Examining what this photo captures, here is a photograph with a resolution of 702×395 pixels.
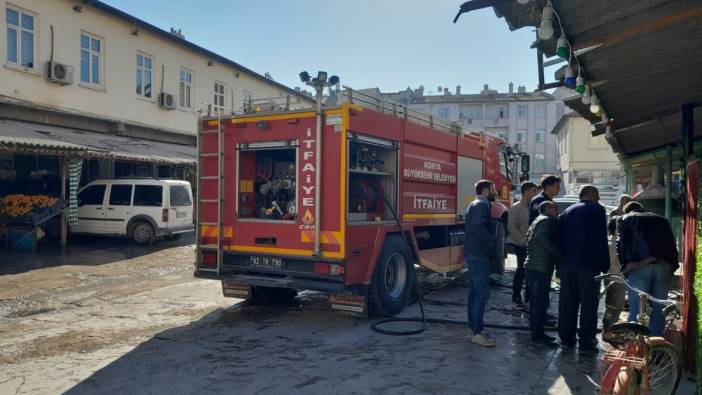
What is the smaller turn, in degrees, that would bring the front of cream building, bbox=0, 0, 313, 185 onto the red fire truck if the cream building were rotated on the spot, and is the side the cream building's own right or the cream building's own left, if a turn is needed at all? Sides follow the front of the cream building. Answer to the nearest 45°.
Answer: approximately 45° to the cream building's own right

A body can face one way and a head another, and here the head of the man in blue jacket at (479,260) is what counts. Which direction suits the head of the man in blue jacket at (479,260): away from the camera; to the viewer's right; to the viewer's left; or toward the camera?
to the viewer's right

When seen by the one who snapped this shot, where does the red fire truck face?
facing away from the viewer and to the right of the viewer

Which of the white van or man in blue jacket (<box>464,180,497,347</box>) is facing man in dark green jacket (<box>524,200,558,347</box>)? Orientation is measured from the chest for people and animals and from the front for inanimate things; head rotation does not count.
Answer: the man in blue jacket

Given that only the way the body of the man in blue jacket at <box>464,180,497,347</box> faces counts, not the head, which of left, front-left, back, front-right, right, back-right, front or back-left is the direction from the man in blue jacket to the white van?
back-left

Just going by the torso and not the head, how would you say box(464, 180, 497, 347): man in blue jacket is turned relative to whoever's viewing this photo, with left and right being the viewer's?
facing to the right of the viewer

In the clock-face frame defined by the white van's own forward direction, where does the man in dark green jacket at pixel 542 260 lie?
The man in dark green jacket is roughly at 7 o'clock from the white van.

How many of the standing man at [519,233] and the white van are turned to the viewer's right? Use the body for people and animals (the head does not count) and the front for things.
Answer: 1

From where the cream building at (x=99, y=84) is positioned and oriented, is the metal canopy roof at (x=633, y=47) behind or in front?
in front

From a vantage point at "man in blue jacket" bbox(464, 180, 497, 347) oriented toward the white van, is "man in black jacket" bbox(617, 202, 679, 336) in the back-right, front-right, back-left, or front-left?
back-right

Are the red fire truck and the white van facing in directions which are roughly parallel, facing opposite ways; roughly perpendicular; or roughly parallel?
roughly perpendicular

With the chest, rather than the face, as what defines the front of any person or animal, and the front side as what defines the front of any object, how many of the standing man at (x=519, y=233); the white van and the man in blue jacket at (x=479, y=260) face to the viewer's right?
2

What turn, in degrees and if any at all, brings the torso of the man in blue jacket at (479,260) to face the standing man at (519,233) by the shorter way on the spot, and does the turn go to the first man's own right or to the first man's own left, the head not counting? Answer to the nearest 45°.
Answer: approximately 90° to the first man's own left
